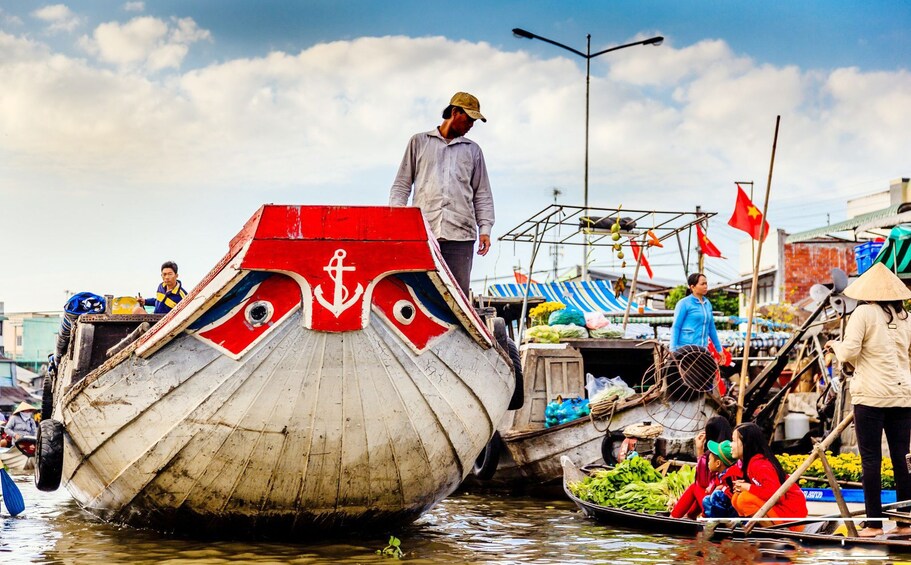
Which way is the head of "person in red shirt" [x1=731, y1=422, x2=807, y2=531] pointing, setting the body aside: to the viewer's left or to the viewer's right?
to the viewer's left

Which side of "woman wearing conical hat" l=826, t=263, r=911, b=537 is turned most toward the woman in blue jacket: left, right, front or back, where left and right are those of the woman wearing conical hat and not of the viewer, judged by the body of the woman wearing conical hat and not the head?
front

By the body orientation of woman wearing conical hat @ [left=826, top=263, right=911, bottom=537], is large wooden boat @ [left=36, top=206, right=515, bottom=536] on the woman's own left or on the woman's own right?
on the woman's own left

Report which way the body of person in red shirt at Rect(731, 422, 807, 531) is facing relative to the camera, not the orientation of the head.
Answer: to the viewer's left

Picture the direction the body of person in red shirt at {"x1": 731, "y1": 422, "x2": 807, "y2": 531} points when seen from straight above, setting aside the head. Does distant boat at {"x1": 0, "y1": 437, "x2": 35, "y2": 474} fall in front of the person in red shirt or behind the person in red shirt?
in front

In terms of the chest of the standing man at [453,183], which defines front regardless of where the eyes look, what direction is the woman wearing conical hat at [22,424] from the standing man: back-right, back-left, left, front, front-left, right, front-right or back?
back-right

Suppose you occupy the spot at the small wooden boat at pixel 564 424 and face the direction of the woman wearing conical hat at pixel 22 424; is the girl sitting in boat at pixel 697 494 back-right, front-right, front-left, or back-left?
back-left

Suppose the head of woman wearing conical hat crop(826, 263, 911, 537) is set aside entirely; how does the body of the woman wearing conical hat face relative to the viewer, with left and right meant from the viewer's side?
facing away from the viewer and to the left of the viewer

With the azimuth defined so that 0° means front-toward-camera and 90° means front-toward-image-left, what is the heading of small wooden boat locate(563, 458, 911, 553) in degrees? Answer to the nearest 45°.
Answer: approximately 90°

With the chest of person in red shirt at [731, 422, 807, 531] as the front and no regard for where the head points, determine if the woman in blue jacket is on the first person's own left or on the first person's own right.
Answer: on the first person's own right

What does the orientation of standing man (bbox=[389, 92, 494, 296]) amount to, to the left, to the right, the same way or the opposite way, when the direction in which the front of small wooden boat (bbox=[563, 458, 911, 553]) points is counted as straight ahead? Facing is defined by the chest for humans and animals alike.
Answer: to the left

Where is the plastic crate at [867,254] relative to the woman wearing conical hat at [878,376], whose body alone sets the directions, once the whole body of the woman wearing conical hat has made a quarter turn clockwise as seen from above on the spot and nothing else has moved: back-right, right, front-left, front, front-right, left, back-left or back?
front-left

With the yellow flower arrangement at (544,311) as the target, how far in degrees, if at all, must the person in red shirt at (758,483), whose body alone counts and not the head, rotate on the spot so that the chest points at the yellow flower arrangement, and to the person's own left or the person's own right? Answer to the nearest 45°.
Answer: approximately 45° to the person's own right

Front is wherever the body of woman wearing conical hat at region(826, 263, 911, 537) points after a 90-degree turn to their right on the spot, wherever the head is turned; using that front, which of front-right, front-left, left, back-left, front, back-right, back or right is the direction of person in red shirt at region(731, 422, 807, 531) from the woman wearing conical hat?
back-left
